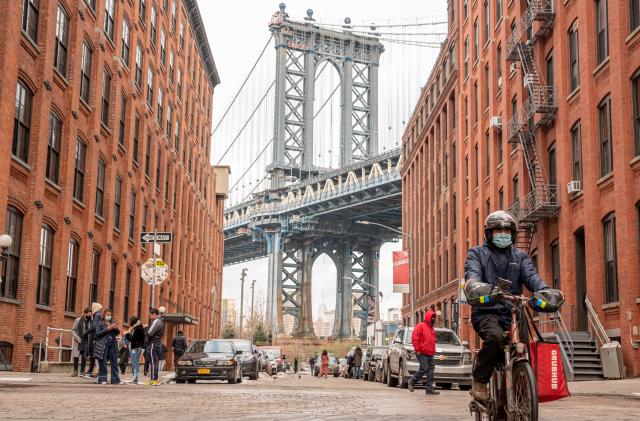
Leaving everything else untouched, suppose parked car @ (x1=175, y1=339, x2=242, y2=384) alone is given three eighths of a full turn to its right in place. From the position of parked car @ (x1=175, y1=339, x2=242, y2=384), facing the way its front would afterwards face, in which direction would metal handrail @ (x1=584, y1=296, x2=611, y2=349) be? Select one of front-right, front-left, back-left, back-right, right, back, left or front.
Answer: back-right

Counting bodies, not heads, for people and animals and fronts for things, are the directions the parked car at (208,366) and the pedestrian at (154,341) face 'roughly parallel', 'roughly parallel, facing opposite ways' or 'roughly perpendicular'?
roughly perpendicular

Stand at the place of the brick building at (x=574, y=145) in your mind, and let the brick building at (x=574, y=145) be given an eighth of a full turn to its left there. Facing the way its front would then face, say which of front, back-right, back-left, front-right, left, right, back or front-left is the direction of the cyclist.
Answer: front

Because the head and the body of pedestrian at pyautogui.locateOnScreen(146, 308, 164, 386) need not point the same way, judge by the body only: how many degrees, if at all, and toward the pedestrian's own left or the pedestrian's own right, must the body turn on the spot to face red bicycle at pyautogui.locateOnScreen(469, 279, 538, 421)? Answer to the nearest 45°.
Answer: approximately 90° to the pedestrian's own left

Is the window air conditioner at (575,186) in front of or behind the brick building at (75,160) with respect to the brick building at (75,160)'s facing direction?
in front

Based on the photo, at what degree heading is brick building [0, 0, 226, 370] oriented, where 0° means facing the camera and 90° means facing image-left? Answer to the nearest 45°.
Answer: approximately 315°

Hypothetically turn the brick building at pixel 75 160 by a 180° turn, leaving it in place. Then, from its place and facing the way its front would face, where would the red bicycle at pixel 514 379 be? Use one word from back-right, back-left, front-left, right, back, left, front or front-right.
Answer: back-left

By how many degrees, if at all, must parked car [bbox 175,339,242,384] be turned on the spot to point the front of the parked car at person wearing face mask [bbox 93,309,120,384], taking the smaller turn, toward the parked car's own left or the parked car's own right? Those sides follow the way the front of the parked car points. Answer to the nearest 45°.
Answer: approximately 45° to the parked car's own right

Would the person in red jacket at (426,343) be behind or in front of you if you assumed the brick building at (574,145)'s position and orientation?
in front
